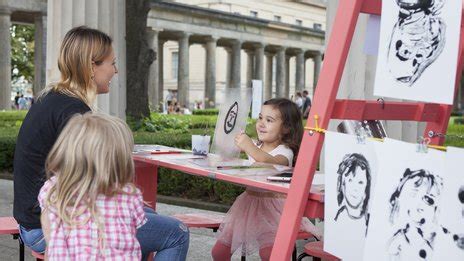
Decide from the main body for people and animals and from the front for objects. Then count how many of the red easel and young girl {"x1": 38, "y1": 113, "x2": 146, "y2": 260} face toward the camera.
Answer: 1

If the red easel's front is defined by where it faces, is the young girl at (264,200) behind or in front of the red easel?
behind

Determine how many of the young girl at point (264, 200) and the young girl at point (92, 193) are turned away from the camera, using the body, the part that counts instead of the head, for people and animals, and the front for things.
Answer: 1

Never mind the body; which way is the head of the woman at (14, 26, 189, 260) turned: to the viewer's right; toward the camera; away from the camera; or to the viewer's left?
to the viewer's right

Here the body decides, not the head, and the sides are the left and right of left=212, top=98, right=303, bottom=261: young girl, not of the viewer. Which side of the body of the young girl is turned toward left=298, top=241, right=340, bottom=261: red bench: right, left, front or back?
left

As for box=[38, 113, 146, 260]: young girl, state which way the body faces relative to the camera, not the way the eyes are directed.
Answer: away from the camera

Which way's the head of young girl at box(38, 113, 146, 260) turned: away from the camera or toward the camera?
away from the camera

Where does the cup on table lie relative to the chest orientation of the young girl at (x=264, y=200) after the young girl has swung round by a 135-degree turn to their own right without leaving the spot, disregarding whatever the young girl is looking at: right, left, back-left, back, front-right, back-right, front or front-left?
front-left

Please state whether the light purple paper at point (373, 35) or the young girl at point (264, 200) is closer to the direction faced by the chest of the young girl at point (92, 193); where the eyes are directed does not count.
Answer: the young girl

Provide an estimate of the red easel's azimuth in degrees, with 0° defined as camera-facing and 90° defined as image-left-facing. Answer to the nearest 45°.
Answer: approximately 0°
